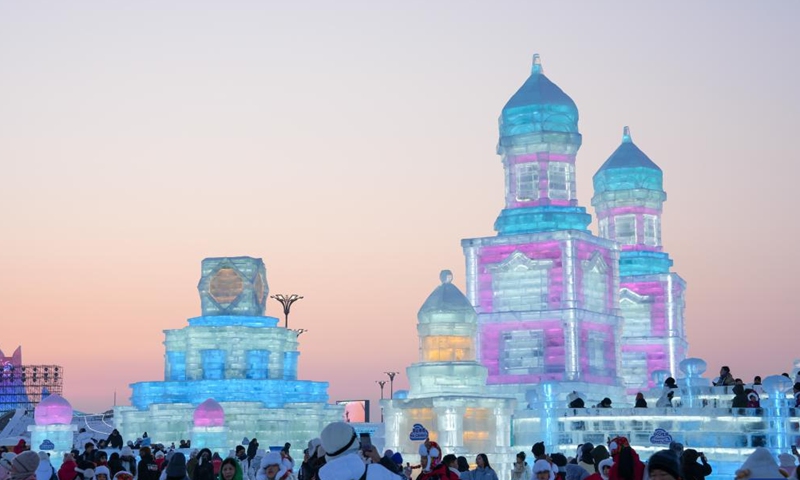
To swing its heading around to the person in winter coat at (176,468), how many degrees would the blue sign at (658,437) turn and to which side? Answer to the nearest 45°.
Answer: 0° — it already faces them

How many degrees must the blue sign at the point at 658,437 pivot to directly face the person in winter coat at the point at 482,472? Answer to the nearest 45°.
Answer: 0° — it already faces them

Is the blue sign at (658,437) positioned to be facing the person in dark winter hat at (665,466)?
yes

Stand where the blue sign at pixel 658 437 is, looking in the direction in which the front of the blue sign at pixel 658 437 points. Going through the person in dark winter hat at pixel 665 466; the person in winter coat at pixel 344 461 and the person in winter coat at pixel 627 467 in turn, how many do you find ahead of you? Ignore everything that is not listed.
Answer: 3

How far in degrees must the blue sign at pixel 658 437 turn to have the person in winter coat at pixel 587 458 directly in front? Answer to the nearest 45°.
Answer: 0° — it already faces them

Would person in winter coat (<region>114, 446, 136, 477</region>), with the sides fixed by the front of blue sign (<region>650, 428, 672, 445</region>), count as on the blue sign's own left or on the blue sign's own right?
on the blue sign's own right

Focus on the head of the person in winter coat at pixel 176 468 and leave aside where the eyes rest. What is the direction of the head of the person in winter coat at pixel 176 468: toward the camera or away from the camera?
away from the camera

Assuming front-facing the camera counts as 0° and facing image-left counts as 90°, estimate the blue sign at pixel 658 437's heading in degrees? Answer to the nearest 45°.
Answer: approximately 0°
